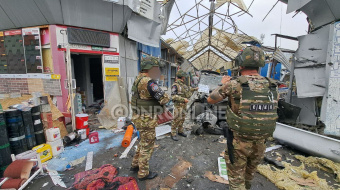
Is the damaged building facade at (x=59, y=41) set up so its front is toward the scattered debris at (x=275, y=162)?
yes

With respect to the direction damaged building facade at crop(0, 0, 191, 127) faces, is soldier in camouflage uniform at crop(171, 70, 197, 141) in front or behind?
in front

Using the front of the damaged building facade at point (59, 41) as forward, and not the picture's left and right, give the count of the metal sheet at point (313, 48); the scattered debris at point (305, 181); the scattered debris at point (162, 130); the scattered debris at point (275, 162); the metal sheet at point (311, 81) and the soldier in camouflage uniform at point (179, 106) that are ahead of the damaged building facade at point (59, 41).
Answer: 6

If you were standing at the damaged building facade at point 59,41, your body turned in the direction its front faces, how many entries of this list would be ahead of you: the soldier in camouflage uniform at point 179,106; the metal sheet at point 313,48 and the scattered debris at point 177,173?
3

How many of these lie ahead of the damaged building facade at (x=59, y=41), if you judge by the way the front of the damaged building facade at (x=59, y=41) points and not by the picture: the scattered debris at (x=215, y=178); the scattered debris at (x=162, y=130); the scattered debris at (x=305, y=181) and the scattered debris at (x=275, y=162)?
4

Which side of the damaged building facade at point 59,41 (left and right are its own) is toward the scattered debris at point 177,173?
front

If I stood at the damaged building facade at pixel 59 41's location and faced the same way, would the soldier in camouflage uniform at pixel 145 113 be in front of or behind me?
in front

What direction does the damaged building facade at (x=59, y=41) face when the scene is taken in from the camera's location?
facing the viewer and to the right of the viewer

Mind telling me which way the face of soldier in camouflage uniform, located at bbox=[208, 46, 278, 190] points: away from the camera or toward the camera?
away from the camera

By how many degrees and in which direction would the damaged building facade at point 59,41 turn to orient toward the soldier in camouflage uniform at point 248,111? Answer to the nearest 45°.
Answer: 0° — it already faces them
